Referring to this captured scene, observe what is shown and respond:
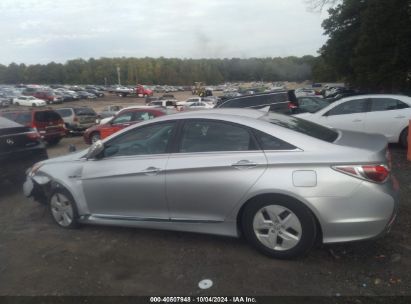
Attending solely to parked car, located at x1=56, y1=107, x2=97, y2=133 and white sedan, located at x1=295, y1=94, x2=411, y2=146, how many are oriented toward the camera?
0

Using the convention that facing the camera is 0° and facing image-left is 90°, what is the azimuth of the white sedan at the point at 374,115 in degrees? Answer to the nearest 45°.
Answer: approximately 90°

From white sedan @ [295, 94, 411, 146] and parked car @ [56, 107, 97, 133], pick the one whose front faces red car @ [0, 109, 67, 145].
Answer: the white sedan

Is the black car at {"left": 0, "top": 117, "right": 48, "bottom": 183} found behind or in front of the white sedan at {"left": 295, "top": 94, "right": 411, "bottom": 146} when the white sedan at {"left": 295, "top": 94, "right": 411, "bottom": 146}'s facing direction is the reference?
in front

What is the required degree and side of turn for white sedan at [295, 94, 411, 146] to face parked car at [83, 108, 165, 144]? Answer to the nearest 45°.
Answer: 0° — it already faces it

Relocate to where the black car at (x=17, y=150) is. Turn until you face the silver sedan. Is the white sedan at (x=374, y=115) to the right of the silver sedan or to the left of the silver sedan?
left

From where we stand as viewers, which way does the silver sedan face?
facing away from the viewer and to the left of the viewer

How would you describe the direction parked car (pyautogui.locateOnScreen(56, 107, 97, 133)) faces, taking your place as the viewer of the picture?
facing away from the viewer and to the left of the viewer

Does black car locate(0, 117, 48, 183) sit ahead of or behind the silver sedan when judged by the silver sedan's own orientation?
ahead

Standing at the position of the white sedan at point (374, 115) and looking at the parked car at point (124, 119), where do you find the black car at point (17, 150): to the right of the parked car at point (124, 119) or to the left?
left

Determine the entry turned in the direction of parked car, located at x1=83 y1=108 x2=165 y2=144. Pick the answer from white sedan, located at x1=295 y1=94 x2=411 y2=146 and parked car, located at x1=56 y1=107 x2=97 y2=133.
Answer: the white sedan

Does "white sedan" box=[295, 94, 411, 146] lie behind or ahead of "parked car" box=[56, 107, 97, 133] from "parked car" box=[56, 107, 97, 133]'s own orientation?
behind

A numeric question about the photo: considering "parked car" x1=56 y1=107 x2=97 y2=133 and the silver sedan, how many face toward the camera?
0

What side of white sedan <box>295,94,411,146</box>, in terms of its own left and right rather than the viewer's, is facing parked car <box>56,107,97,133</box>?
front
